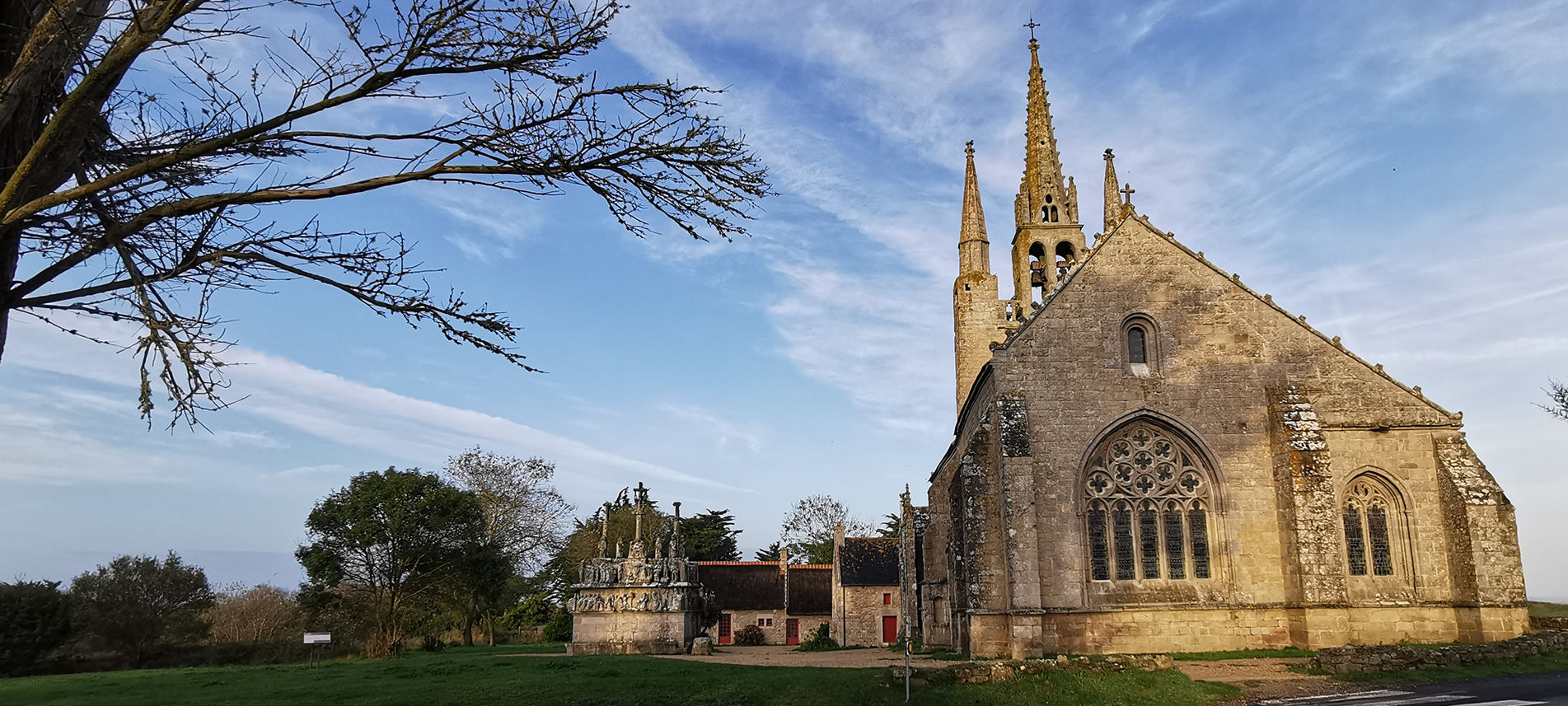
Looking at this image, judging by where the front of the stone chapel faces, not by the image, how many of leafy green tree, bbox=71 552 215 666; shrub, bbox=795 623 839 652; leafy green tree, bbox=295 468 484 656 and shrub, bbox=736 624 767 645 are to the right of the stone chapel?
4

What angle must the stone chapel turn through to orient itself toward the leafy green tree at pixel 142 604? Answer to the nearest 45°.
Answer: approximately 90° to its right

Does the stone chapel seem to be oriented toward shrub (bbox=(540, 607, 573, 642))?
no

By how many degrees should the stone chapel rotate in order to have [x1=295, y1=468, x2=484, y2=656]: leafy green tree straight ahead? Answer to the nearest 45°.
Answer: approximately 90° to its left

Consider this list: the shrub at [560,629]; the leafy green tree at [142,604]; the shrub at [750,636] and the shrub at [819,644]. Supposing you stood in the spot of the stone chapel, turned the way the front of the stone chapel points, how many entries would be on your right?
4

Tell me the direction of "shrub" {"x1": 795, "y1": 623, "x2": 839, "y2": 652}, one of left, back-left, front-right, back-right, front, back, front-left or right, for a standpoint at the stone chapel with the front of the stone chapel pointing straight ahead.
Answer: front-left

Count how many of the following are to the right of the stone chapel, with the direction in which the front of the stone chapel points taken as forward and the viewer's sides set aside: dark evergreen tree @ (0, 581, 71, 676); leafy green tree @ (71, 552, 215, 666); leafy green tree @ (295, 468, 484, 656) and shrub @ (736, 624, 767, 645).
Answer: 4

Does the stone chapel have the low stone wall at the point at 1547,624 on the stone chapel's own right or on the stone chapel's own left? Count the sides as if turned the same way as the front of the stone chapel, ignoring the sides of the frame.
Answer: on the stone chapel's own left

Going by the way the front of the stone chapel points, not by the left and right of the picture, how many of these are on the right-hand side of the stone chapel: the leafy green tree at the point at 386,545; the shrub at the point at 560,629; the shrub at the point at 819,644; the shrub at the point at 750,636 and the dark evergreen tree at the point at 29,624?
5
